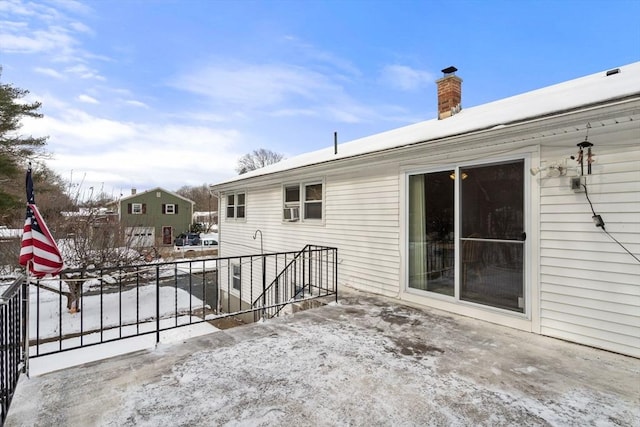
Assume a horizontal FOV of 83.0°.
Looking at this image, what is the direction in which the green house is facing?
toward the camera

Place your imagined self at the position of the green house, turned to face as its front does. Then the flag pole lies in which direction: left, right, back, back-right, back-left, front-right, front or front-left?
front

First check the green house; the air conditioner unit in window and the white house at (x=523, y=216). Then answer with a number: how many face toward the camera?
1

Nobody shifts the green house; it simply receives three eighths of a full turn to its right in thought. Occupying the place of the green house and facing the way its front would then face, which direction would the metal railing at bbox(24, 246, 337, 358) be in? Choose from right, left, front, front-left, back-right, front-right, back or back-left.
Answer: back-left

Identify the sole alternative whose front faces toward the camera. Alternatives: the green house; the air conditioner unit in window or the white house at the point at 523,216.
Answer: the green house

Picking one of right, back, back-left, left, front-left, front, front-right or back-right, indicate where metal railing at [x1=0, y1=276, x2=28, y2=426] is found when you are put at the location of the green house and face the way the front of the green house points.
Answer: front
